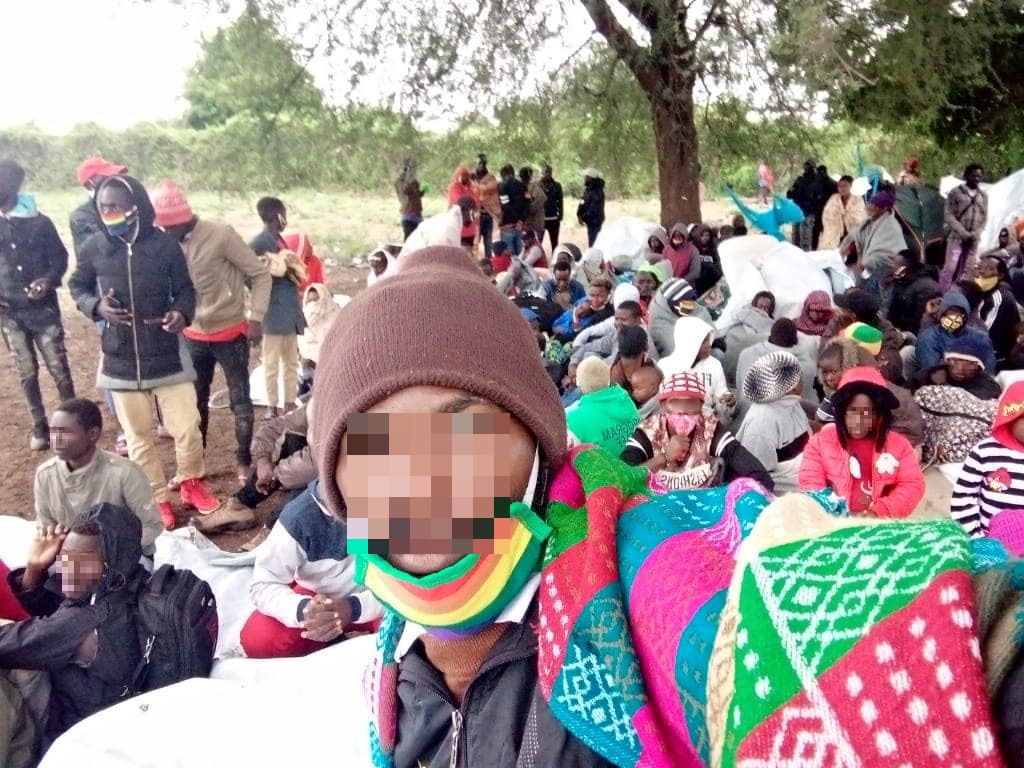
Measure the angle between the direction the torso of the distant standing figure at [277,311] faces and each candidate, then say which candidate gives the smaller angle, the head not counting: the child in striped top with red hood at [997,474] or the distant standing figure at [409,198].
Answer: the child in striped top with red hood

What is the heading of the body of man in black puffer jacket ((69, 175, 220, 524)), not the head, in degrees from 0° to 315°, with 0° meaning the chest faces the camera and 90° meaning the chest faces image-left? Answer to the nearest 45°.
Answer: approximately 0°

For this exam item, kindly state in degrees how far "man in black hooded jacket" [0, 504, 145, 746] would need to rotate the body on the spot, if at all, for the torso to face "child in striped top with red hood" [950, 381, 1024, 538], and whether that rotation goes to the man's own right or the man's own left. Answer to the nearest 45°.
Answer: approximately 135° to the man's own left

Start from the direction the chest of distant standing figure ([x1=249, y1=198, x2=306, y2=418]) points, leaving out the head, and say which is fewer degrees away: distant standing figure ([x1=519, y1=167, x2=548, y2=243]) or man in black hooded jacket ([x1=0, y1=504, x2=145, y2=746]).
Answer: the man in black hooded jacket

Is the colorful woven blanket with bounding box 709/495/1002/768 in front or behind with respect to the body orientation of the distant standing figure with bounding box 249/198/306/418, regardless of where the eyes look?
in front

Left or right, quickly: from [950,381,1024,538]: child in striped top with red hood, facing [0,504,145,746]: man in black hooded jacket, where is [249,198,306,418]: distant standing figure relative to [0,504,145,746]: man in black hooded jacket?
right

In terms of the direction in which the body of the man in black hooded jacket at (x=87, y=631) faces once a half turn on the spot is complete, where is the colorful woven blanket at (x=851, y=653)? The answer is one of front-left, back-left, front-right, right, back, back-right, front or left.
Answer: back-right

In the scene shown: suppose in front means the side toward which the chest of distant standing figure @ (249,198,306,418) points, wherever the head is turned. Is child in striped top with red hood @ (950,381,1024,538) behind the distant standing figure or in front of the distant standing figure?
in front
